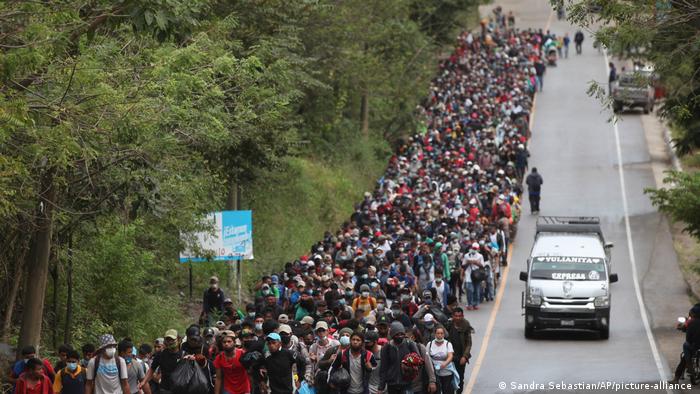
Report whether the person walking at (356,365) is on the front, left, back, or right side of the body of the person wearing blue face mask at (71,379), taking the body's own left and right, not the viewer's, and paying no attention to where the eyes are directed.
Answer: left

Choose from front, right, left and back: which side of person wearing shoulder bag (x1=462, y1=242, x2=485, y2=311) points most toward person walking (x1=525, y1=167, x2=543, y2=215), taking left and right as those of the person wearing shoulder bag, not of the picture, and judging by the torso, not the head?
back

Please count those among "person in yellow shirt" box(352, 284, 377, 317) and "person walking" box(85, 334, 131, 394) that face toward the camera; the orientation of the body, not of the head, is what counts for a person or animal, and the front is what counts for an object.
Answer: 2

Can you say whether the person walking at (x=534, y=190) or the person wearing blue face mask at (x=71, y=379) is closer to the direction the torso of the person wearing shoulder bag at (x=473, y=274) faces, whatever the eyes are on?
the person wearing blue face mask

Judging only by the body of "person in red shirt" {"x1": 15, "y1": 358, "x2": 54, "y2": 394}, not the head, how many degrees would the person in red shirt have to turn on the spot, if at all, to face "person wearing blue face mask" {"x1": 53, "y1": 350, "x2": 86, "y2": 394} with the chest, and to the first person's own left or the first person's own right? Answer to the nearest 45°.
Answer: approximately 135° to the first person's own left

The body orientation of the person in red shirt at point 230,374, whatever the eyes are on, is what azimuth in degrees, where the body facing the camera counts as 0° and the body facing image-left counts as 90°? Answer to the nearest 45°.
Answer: approximately 0°

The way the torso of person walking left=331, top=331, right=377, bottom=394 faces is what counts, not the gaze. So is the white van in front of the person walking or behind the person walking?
behind

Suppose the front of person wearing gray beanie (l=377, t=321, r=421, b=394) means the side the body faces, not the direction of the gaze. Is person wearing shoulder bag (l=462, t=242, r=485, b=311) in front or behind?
behind

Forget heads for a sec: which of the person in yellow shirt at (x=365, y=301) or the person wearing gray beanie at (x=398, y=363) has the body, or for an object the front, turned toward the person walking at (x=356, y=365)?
the person in yellow shirt

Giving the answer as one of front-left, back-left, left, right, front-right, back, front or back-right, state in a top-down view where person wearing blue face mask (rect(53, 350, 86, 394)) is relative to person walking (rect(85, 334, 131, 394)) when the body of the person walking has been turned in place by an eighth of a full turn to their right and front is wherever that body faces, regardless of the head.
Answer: right
